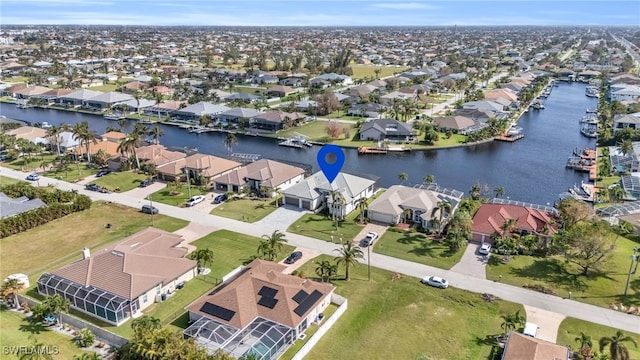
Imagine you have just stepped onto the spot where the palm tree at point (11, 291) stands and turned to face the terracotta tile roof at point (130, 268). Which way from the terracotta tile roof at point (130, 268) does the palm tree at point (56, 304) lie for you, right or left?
right

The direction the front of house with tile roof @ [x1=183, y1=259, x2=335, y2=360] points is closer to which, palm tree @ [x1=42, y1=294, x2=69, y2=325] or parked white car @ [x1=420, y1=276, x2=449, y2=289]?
the parked white car

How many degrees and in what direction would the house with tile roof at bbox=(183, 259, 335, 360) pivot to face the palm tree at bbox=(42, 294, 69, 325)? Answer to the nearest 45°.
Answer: approximately 135° to its left

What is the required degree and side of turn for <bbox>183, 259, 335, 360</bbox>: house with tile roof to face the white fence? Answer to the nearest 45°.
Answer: approximately 45° to its right

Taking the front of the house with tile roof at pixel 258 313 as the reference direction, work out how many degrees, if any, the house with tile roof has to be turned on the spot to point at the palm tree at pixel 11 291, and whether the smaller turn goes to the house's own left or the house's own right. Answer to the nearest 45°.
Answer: approximately 135° to the house's own left

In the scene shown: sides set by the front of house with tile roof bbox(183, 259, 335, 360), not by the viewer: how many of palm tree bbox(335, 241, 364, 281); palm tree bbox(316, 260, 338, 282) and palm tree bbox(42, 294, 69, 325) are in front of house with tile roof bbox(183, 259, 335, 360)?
2

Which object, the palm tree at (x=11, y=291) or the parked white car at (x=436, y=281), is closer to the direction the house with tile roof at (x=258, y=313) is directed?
the parked white car

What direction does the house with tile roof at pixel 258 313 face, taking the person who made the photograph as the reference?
facing away from the viewer and to the right of the viewer

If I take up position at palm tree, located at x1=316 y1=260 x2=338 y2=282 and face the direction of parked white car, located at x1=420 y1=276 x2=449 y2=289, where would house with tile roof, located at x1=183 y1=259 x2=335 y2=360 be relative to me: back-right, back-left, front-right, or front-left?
back-right

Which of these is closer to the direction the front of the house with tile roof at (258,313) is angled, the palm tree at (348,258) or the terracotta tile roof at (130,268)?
the palm tree

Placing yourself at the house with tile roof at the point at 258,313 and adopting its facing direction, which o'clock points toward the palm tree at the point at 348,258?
The palm tree is roughly at 12 o'clock from the house with tile roof.

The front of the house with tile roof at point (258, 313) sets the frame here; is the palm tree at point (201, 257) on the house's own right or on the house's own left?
on the house's own left

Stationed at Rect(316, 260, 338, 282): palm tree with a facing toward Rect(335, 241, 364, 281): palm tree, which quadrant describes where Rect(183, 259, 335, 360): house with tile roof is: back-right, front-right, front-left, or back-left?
back-right

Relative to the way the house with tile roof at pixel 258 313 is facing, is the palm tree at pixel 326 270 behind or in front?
in front
